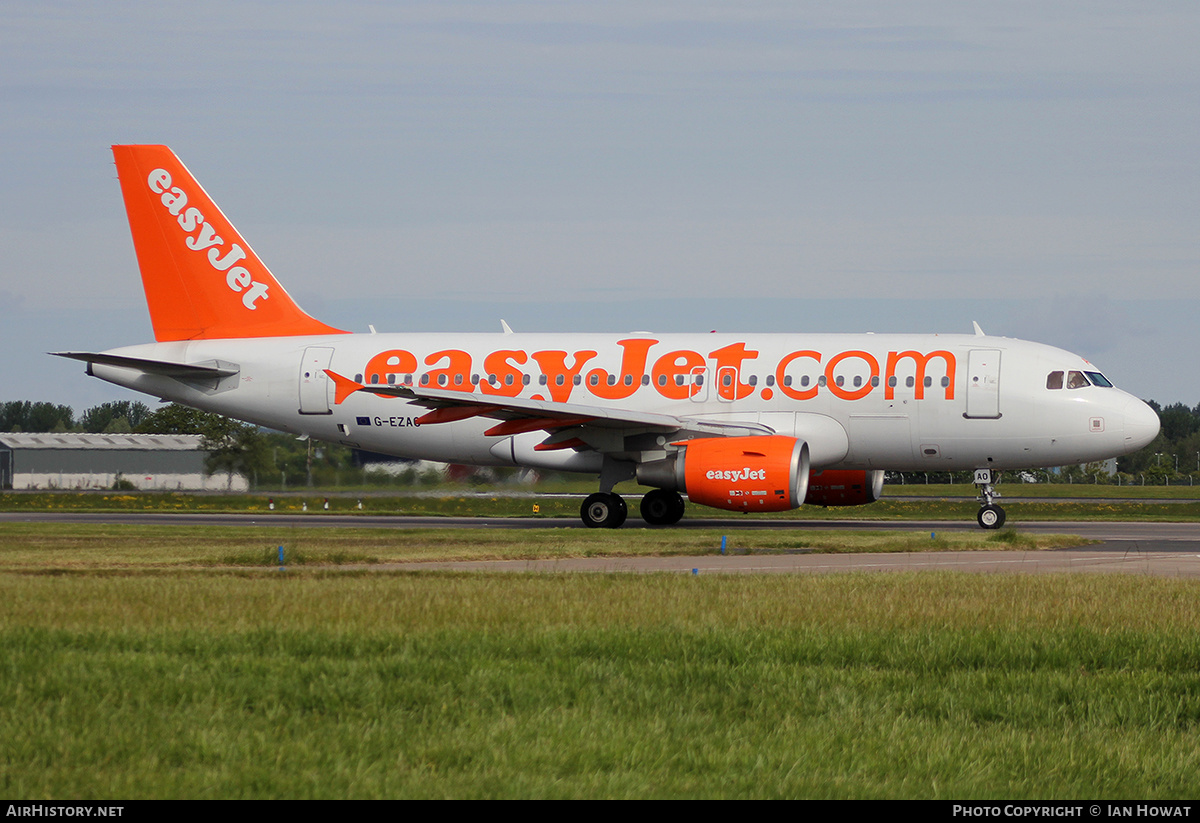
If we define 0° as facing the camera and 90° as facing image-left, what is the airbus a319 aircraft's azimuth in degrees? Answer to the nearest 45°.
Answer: approximately 270°
